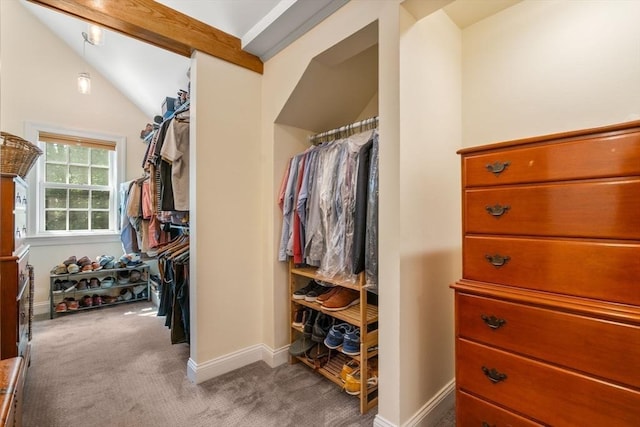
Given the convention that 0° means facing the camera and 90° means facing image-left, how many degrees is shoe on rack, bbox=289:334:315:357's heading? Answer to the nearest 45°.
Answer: approximately 45°

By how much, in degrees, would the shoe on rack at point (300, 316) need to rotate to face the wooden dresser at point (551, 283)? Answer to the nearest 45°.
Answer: approximately 90° to its left

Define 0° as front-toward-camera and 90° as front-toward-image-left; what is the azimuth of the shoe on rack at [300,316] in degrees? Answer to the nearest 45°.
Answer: approximately 45°

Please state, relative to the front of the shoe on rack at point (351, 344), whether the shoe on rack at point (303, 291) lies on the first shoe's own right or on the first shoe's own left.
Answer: on the first shoe's own right

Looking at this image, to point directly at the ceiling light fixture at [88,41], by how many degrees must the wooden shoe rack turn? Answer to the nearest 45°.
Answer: approximately 45° to its right

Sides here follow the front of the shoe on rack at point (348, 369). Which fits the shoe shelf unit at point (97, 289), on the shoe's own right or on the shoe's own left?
on the shoe's own right
